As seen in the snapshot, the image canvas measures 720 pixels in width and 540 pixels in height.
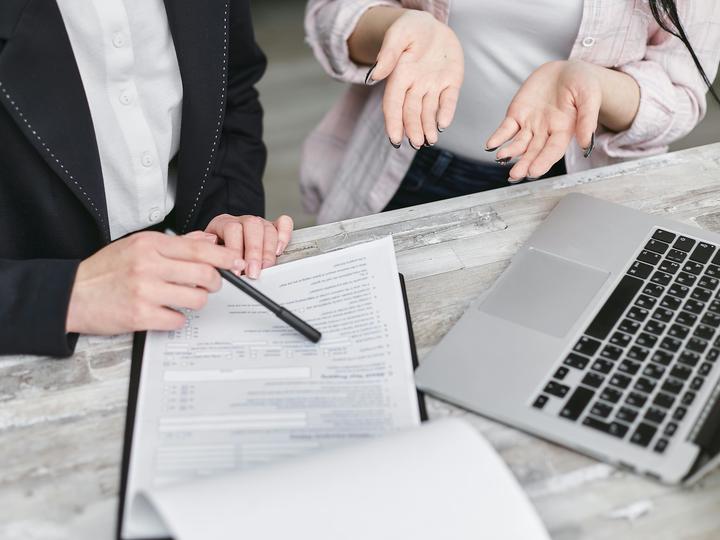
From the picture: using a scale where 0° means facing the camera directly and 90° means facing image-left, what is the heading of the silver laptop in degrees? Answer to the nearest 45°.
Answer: approximately 135°
